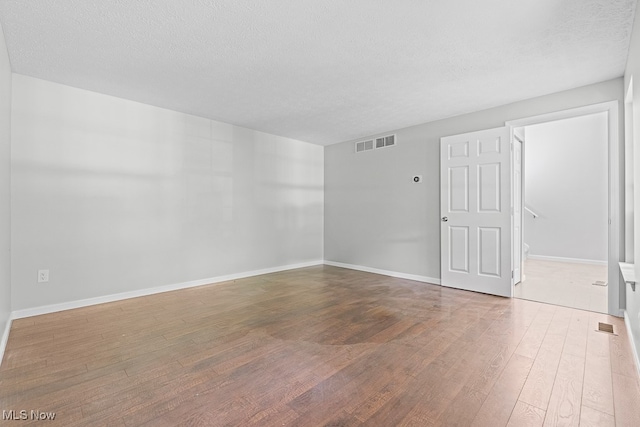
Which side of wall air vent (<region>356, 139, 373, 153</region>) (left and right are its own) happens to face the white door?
left

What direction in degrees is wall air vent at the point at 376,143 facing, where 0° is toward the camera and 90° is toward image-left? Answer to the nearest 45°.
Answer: approximately 45°

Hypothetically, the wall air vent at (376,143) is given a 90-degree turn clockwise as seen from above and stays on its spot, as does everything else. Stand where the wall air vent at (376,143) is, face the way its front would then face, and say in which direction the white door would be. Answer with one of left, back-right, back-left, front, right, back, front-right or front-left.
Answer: back

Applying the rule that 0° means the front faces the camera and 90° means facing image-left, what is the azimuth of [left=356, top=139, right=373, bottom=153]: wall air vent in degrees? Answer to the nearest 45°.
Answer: approximately 45°
